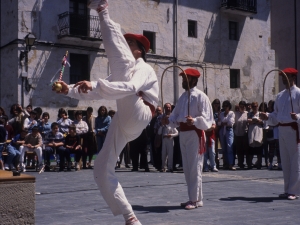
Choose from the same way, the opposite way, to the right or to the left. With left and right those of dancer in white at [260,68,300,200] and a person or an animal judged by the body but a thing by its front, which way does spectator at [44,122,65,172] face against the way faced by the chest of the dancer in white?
to the left

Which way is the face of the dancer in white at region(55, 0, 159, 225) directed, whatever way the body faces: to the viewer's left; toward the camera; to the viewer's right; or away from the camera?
to the viewer's left

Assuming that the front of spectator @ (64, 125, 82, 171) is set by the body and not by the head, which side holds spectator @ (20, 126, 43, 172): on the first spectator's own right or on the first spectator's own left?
on the first spectator's own right

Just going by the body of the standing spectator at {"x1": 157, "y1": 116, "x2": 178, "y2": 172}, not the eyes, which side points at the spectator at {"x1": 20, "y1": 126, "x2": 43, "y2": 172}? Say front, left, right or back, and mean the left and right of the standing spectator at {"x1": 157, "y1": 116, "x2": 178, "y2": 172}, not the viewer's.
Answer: right

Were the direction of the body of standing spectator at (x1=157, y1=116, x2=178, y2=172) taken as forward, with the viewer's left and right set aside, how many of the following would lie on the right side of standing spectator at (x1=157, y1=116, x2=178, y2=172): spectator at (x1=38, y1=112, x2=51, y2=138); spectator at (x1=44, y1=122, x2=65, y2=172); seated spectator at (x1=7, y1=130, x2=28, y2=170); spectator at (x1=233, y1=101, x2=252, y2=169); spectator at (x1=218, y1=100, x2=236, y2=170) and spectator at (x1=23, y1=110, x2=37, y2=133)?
4

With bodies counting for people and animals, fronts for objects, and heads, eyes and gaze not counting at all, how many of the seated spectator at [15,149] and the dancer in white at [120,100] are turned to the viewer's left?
1

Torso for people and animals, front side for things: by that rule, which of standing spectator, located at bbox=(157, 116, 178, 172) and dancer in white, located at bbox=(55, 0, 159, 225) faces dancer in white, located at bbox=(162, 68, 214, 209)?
the standing spectator

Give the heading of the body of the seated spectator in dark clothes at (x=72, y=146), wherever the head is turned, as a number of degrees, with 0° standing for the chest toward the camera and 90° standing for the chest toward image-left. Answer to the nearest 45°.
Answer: approximately 0°
